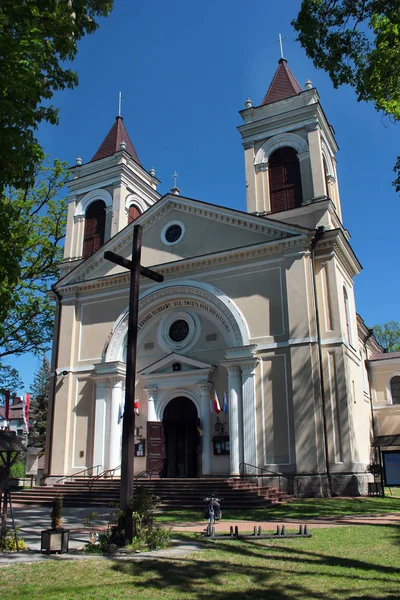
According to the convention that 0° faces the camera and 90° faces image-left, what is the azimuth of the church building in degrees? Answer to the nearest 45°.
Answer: approximately 45°

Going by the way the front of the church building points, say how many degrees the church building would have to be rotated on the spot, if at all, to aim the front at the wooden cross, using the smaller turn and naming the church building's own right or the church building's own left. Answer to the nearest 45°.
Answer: approximately 45° to the church building's own left

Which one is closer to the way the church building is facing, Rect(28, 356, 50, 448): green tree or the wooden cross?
the wooden cross

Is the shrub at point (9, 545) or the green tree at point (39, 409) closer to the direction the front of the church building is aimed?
the shrub

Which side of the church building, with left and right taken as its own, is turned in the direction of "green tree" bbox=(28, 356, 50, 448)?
right
